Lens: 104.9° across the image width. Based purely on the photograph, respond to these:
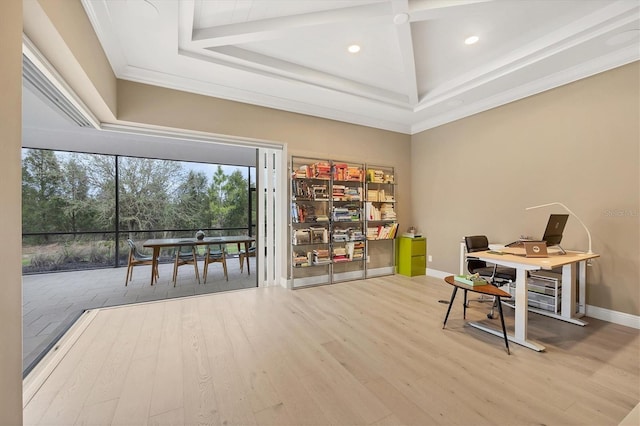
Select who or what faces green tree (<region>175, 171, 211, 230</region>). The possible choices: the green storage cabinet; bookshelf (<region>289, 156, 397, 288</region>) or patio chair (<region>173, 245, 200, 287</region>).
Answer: the patio chair

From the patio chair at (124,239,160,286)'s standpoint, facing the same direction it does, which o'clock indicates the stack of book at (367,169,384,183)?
The stack of book is roughly at 1 o'clock from the patio chair.

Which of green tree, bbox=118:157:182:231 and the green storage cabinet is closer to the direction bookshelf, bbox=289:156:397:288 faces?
the green storage cabinet

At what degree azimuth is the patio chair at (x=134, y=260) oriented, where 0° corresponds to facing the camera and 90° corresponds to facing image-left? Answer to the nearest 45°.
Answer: approximately 270°

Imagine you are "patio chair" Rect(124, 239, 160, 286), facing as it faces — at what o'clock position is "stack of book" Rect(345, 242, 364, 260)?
The stack of book is roughly at 1 o'clock from the patio chair.

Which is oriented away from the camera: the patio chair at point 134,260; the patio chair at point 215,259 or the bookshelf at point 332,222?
the patio chair at point 215,259

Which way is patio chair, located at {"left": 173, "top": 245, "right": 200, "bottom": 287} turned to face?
away from the camera

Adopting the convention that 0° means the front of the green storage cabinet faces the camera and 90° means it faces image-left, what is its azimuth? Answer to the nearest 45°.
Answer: approximately 315°

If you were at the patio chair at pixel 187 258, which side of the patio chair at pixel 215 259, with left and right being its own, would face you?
left

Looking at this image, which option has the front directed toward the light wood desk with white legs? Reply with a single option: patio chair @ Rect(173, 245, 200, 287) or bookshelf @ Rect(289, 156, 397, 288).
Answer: the bookshelf

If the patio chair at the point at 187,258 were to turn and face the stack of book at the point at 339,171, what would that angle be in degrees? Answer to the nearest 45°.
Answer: approximately 135° to its right

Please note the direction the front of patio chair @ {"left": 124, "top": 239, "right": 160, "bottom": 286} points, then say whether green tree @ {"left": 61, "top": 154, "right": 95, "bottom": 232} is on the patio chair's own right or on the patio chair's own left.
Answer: on the patio chair's own left

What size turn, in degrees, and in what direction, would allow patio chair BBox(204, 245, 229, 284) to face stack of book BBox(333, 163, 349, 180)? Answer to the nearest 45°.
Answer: approximately 135° to its right

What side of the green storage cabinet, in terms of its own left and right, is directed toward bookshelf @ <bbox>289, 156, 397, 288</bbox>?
right

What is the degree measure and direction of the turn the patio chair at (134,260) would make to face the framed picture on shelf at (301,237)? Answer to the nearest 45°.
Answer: approximately 45° to its right

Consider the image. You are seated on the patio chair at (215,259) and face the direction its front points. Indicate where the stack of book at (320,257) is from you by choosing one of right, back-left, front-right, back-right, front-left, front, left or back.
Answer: back-right

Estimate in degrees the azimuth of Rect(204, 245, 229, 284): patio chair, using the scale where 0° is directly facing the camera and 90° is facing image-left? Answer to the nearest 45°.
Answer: approximately 180°
